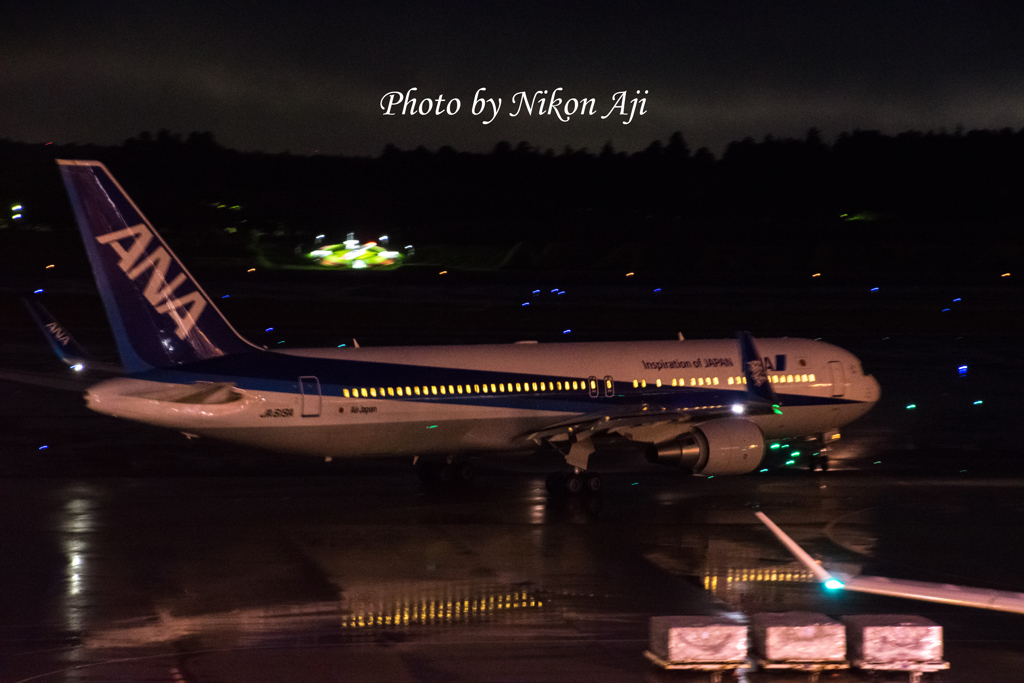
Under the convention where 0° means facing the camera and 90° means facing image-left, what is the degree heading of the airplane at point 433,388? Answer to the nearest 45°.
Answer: approximately 225°
